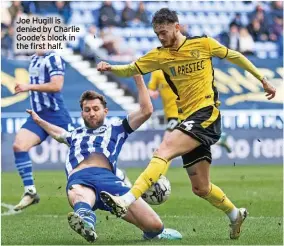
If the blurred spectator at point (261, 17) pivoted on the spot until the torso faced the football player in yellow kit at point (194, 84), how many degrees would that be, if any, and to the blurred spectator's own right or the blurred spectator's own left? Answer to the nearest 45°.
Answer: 0° — they already face them

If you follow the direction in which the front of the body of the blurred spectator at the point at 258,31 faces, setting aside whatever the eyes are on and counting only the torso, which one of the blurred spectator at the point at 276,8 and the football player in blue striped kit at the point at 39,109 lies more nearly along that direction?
the football player in blue striped kit

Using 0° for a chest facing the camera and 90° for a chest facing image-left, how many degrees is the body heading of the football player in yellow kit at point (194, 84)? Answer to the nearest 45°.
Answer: approximately 45°

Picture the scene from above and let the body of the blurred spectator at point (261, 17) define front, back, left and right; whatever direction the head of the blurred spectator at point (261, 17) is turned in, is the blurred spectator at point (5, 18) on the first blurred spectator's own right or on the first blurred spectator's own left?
on the first blurred spectator's own right

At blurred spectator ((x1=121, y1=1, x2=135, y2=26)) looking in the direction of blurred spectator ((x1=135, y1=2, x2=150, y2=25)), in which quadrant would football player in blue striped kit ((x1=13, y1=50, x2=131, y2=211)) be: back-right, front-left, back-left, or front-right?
back-right
